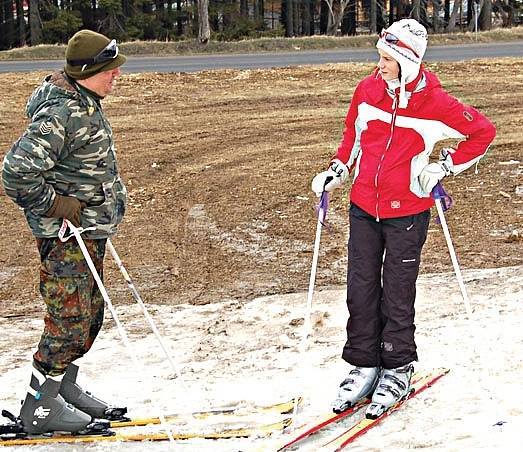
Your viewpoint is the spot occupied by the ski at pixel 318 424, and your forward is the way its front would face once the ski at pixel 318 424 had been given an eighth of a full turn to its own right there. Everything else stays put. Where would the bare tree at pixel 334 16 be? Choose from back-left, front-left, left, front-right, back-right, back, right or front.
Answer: right

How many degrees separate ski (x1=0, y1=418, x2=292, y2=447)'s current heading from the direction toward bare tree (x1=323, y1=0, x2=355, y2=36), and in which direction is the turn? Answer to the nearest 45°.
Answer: approximately 90° to its left

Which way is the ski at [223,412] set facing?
to the viewer's right

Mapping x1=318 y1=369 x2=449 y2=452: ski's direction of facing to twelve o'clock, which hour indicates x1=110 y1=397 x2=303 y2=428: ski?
x1=110 y1=397 x2=303 y2=428: ski is roughly at 2 o'clock from x1=318 y1=369 x2=449 y2=452: ski.

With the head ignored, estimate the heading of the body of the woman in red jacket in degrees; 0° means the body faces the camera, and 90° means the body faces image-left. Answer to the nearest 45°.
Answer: approximately 45°

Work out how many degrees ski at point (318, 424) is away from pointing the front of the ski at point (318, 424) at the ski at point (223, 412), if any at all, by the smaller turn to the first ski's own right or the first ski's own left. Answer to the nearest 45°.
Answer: approximately 90° to the first ski's own right

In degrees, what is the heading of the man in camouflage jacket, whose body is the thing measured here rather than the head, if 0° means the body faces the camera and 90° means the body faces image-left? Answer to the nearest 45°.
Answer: approximately 270°

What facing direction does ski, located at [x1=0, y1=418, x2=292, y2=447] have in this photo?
to the viewer's right

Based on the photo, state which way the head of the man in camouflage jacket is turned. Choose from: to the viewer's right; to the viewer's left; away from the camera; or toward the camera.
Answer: to the viewer's right

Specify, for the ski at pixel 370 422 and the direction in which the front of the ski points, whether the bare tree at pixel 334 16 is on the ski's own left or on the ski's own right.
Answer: on the ski's own right

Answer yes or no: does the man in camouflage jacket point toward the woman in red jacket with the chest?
yes

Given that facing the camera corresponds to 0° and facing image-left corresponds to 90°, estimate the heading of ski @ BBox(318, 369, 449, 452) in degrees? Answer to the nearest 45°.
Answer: approximately 45°

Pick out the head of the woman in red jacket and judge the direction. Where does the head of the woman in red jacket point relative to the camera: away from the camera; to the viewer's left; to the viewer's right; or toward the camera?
to the viewer's left

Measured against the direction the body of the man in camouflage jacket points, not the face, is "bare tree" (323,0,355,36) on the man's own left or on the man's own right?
on the man's own left
